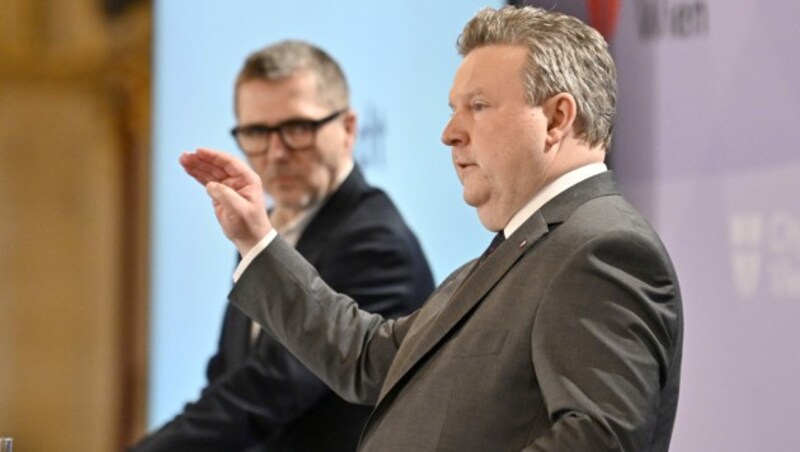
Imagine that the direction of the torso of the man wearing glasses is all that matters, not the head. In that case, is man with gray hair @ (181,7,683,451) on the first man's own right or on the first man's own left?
on the first man's own left

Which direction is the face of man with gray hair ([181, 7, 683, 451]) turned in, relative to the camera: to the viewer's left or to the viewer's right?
to the viewer's left
